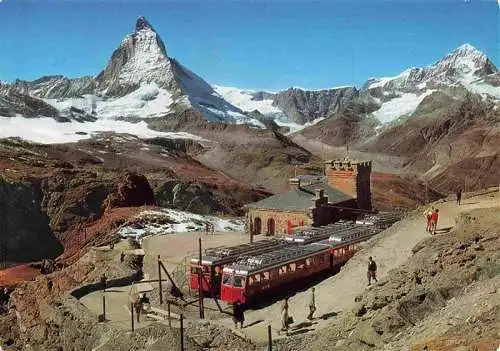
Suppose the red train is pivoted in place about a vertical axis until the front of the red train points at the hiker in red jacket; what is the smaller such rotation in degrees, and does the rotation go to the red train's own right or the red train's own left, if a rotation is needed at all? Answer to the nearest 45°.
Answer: approximately 135° to the red train's own left

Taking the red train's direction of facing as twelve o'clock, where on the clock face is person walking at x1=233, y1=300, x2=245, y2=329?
The person walking is roughly at 11 o'clock from the red train.

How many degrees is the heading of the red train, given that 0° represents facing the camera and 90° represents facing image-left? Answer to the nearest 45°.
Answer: approximately 45°

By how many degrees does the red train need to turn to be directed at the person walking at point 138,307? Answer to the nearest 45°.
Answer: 0° — it already faces them

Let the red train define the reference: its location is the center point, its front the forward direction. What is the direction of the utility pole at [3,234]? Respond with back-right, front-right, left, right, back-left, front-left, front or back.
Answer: right

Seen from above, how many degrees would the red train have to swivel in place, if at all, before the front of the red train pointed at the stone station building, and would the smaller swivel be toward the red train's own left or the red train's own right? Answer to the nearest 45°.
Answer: approximately 135° to the red train's own right

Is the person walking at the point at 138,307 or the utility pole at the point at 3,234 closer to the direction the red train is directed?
the person walking

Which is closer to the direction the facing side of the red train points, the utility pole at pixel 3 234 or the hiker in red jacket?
the utility pole
